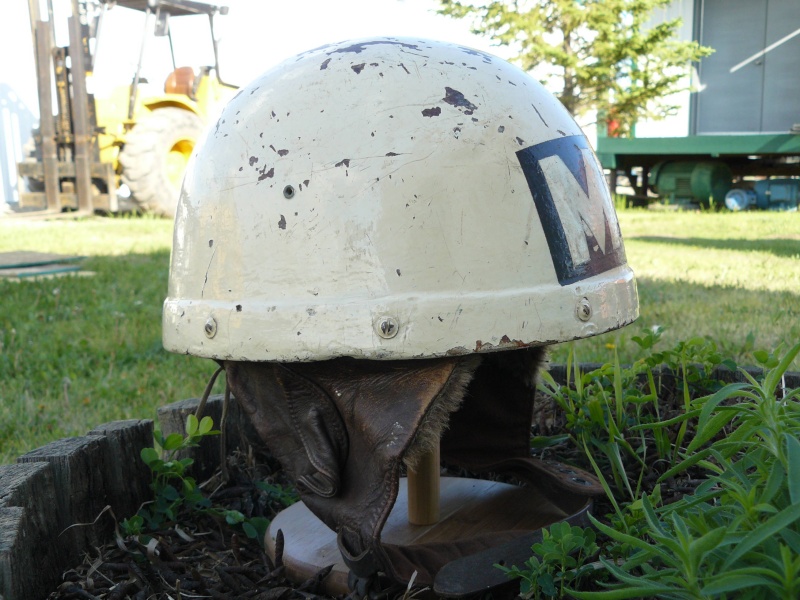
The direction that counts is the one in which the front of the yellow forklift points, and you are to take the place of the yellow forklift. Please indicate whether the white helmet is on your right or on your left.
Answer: on your left

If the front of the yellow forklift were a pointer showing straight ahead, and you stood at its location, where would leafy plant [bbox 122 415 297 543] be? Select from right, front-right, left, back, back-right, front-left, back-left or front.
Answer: front-left

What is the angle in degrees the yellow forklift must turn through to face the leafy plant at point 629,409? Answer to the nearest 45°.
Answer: approximately 45° to its left

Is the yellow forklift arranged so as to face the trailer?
no

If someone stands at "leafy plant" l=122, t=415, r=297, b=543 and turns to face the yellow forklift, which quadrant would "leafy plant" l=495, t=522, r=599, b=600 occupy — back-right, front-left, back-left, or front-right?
back-right

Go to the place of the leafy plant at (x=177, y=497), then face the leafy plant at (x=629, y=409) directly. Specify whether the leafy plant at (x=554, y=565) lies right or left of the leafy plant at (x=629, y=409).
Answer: right

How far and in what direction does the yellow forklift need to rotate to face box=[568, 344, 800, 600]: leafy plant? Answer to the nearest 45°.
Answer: approximately 45° to its left

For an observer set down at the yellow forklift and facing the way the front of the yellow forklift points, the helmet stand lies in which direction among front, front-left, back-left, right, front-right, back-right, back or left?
front-left

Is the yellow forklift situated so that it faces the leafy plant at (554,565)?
no

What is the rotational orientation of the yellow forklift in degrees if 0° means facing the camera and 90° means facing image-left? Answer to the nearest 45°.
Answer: approximately 45°
